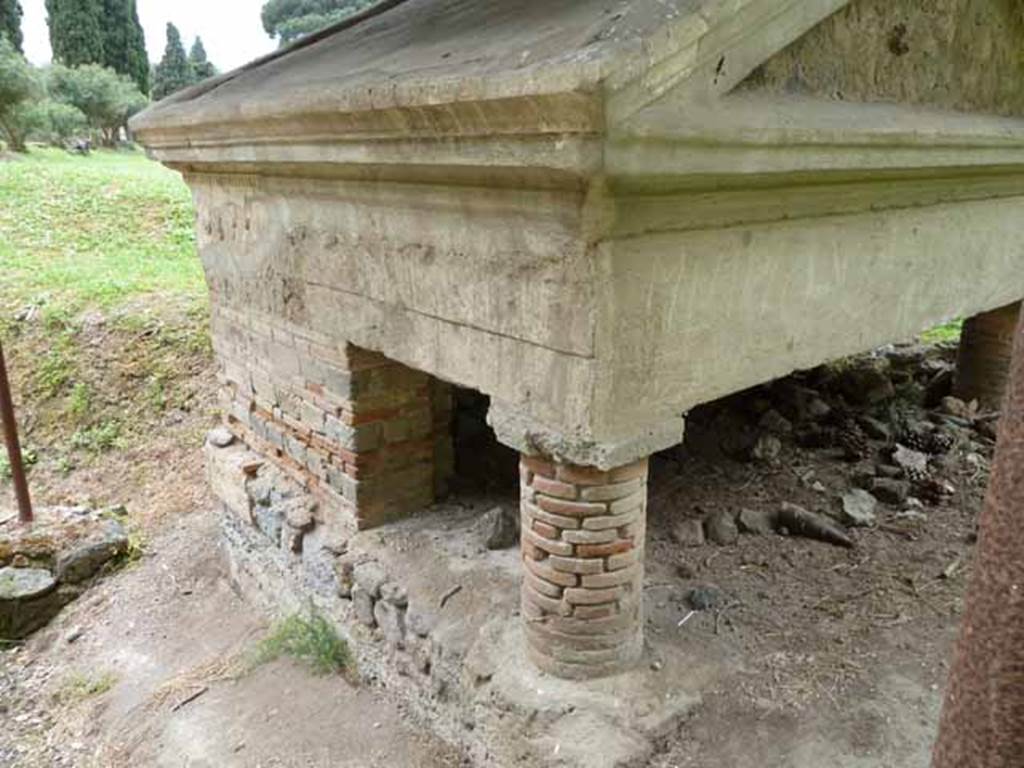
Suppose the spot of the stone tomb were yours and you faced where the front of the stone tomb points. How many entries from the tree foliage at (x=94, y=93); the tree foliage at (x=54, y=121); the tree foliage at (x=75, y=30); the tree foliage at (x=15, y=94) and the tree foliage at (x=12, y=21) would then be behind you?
5

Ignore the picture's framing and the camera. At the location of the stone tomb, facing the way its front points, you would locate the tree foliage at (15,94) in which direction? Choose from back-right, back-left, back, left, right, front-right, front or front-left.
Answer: back

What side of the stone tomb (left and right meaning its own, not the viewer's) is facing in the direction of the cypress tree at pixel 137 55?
back

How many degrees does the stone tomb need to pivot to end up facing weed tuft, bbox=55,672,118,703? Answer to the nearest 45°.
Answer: approximately 135° to its right

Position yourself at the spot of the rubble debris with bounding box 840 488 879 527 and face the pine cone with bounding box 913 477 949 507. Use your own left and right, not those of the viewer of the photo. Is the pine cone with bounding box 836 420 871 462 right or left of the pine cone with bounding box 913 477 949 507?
left

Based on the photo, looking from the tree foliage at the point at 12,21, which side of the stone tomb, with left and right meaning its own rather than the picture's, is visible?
back
